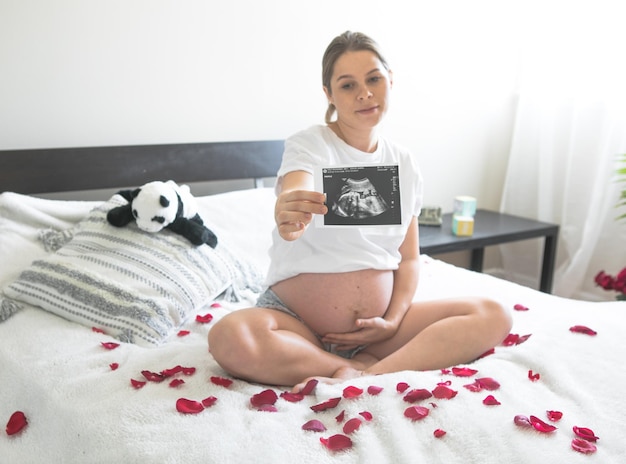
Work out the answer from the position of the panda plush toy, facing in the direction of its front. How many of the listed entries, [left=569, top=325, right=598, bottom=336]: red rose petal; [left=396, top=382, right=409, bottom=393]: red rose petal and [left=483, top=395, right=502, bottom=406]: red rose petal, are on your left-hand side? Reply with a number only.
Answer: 3

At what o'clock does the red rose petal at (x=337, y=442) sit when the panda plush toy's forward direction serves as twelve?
The red rose petal is roughly at 10 o'clock from the panda plush toy.

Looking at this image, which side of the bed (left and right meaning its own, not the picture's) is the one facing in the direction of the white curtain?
left

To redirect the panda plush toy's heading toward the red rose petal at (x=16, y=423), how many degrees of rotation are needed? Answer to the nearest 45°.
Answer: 0° — it already faces it

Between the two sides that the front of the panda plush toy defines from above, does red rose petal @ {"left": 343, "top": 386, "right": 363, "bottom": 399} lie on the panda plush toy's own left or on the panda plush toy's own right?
on the panda plush toy's own left

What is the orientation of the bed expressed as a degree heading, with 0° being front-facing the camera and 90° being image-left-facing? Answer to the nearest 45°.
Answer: approximately 315°

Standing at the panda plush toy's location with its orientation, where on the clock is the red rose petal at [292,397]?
The red rose petal is roughly at 10 o'clock from the panda plush toy.

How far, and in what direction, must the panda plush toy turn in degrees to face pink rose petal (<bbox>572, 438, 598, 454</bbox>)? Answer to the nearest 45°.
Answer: approximately 90° to its left

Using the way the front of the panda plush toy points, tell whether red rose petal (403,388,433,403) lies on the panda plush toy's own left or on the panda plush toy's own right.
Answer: on the panda plush toy's own left

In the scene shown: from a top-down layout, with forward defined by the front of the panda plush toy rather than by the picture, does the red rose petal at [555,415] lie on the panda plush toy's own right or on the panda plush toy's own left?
on the panda plush toy's own left

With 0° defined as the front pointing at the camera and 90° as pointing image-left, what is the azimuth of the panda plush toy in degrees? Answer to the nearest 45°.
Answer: approximately 45°
